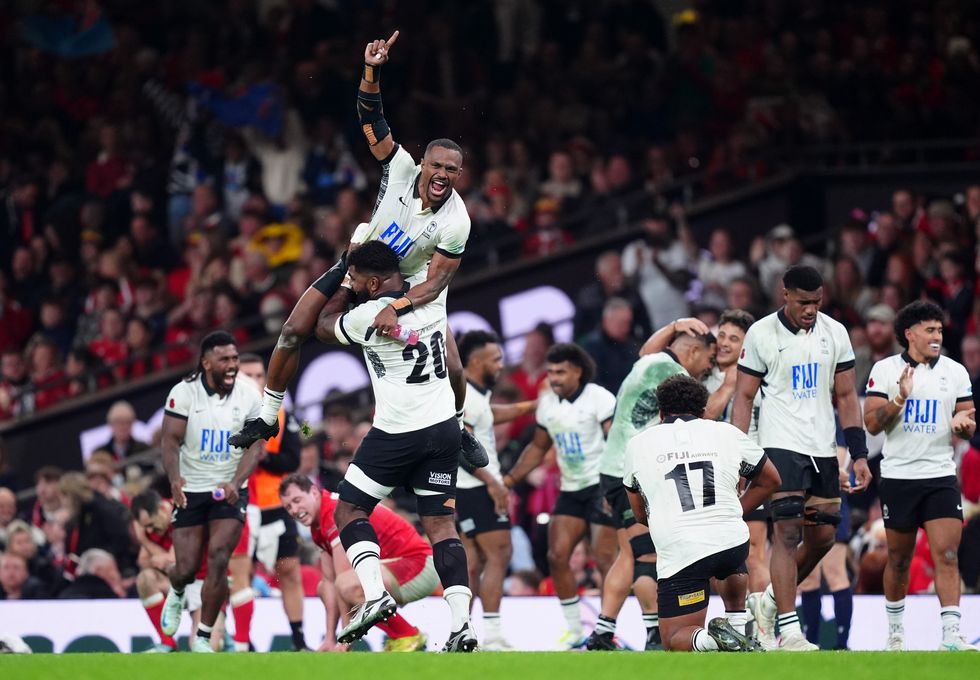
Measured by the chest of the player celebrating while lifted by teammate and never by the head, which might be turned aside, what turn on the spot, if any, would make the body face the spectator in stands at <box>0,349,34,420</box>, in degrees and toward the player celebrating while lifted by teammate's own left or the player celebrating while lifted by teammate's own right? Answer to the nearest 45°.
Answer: approximately 135° to the player celebrating while lifted by teammate's own right

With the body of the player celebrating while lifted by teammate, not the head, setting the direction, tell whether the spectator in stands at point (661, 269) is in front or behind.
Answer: behind

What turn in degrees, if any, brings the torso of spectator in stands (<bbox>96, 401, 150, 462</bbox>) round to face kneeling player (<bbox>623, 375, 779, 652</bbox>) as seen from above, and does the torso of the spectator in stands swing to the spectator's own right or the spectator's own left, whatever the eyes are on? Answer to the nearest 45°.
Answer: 0° — they already face them

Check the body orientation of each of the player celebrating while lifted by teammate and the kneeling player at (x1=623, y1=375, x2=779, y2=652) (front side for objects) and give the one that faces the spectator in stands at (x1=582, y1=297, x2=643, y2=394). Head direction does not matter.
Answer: the kneeling player

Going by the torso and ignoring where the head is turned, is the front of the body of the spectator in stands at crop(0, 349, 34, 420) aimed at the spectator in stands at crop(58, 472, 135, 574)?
yes

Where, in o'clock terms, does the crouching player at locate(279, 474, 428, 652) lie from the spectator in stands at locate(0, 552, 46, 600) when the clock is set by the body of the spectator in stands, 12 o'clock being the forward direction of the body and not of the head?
The crouching player is roughly at 11 o'clock from the spectator in stands.

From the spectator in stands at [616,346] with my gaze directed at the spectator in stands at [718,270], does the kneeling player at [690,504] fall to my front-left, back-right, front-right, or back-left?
back-right

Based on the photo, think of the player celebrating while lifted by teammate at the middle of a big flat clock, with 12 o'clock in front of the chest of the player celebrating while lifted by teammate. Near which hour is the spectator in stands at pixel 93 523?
The spectator in stands is roughly at 5 o'clock from the player celebrating while lifted by teammate.

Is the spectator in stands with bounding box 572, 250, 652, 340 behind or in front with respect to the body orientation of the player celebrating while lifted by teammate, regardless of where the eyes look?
behind

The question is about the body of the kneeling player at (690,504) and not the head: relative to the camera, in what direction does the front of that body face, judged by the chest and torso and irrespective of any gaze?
away from the camera
